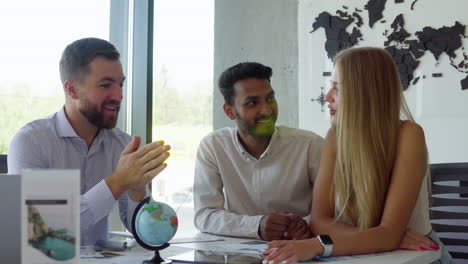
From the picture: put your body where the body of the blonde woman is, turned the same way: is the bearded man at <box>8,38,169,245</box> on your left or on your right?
on your right

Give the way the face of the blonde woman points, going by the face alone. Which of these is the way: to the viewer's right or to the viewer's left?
to the viewer's left

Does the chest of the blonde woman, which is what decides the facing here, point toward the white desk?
yes

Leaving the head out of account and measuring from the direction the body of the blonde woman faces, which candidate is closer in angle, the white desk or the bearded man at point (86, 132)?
the white desk
